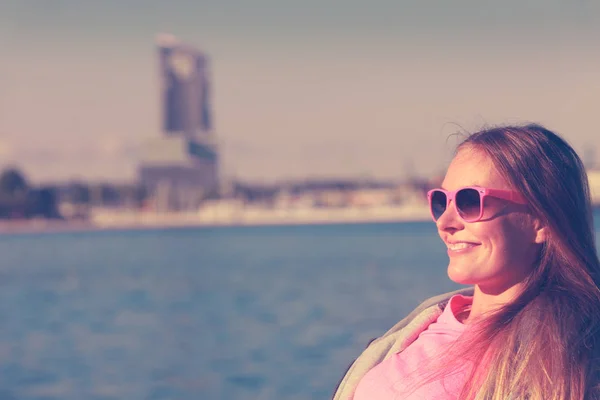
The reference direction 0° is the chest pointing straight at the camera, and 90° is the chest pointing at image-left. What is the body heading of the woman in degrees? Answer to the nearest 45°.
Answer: approximately 45°
